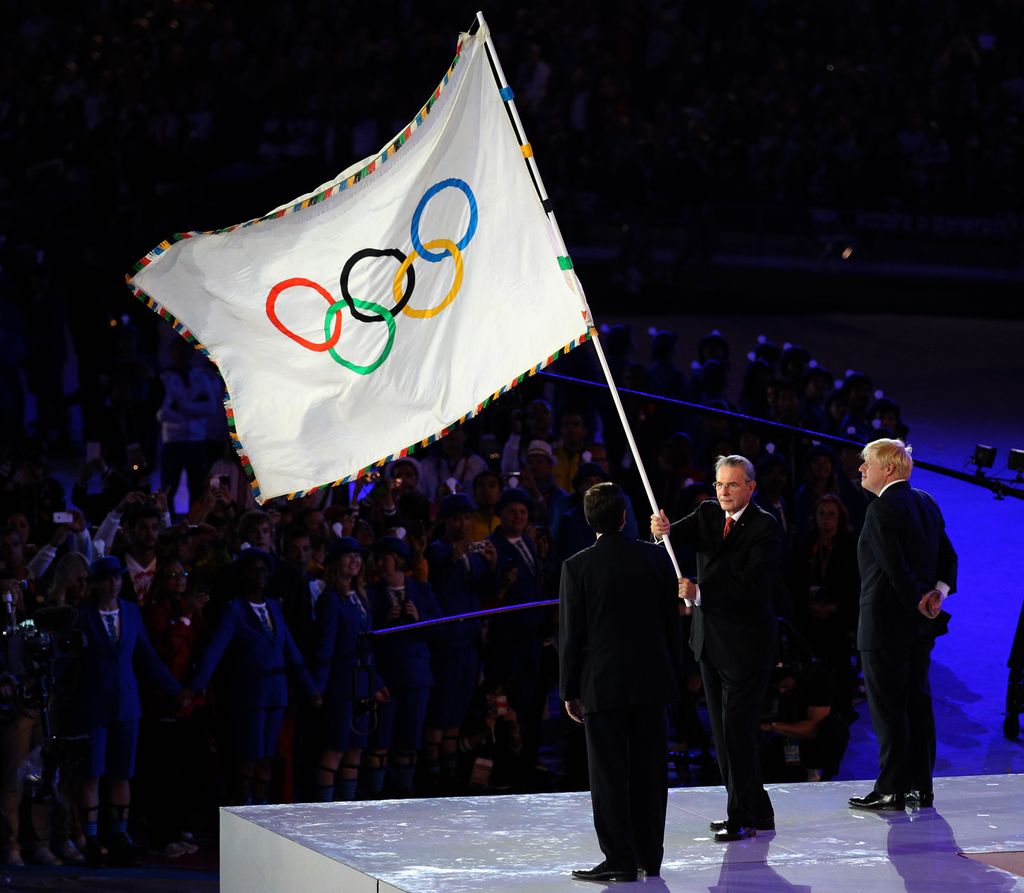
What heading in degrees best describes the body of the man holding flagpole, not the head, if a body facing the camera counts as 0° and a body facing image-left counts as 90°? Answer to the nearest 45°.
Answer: approximately 45°

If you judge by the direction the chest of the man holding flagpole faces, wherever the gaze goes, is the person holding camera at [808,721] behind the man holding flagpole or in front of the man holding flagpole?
behind

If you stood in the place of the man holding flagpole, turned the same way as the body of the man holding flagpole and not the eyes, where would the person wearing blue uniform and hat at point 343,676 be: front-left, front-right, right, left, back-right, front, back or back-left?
right

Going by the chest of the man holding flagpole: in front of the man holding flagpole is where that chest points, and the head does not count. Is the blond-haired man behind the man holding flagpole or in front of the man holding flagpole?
behind

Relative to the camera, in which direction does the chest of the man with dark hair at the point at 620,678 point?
away from the camera

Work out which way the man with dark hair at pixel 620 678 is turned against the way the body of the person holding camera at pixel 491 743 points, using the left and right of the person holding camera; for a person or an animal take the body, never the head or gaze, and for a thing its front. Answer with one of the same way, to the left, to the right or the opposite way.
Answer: the opposite way

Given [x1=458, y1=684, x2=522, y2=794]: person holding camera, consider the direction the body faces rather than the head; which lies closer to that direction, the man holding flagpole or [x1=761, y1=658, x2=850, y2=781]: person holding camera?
the man holding flagpole

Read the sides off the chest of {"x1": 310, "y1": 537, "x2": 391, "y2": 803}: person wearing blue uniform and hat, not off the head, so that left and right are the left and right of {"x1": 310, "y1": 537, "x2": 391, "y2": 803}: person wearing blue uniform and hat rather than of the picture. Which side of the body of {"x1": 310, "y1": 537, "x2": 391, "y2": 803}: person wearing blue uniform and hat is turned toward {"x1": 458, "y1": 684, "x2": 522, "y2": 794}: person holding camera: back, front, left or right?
left

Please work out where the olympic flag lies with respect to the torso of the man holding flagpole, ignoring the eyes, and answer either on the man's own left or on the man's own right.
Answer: on the man's own right

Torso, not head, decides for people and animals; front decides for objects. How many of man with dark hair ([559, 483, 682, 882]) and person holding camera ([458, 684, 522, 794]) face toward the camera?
1
